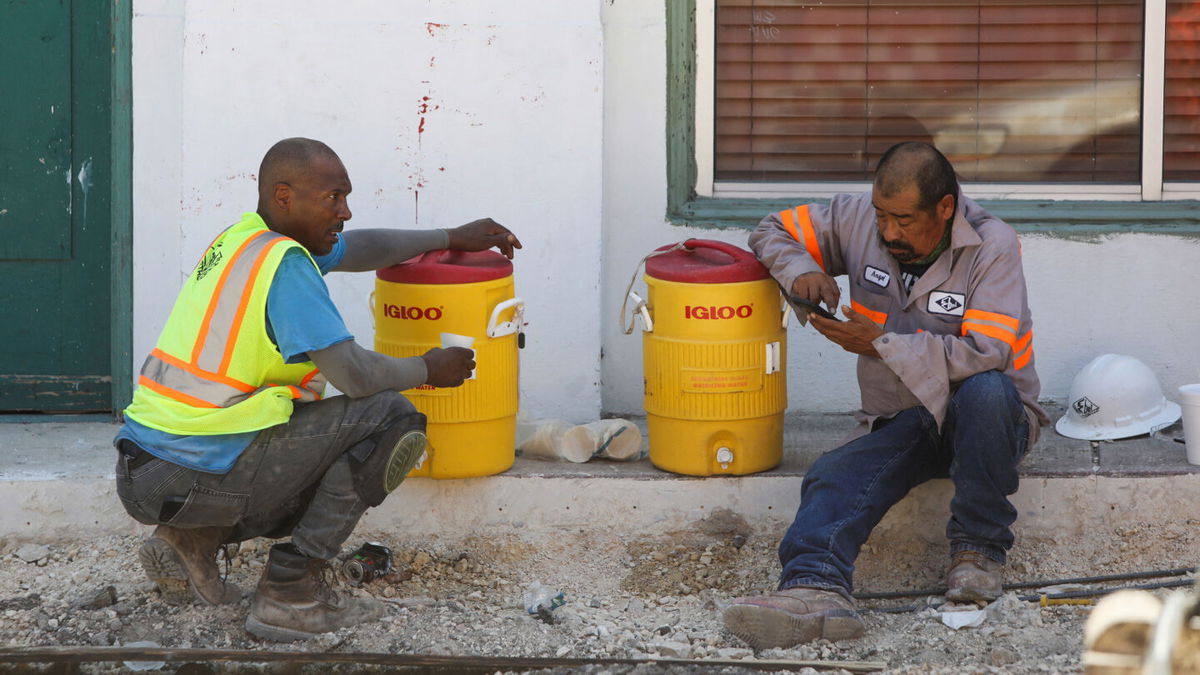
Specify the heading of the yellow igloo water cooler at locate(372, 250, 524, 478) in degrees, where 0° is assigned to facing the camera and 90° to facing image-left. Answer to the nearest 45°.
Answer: approximately 45°

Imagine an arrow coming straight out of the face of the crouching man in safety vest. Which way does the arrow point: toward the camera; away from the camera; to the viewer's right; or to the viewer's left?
to the viewer's right

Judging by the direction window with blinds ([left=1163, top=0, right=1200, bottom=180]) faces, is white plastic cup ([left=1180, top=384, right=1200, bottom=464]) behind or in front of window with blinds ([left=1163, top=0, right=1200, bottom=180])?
in front

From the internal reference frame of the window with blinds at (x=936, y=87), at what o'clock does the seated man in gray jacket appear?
The seated man in gray jacket is roughly at 12 o'clock from the window with blinds.

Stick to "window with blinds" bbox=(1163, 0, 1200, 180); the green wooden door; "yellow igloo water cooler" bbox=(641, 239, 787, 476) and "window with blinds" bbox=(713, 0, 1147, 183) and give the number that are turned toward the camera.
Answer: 4

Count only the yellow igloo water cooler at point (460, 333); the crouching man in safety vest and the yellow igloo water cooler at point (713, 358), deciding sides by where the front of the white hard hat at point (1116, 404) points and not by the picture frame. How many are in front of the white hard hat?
3

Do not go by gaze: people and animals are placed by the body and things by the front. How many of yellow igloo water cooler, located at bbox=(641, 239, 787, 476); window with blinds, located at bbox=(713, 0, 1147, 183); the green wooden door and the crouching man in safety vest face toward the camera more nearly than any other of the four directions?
3

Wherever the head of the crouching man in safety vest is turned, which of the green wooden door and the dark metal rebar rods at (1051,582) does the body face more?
the dark metal rebar rods

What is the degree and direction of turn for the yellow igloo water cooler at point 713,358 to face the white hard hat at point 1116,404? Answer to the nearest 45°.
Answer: approximately 135° to its left

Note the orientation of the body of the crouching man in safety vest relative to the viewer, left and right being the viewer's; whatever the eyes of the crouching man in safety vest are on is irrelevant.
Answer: facing to the right of the viewer

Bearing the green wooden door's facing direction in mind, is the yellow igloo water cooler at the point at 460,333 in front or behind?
in front
